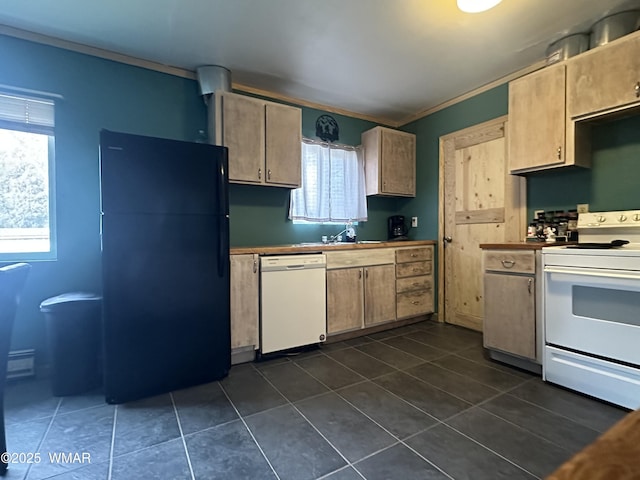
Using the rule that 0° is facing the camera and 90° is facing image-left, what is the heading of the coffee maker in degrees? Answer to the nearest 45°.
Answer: approximately 315°

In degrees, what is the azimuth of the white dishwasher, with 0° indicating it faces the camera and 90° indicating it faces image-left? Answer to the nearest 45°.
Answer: approximately 315°

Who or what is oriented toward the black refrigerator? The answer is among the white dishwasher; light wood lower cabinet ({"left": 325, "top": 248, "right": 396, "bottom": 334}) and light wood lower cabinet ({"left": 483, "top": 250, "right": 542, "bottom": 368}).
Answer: light wood lower cabinet ({"left": 483, "top": 250, "right": 542, "bottom": 368})

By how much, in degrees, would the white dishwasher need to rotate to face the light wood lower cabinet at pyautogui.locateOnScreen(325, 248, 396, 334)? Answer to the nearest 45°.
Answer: approximately 90° to its left

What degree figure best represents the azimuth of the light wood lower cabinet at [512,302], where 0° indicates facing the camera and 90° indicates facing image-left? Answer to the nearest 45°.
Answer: approximately 45°

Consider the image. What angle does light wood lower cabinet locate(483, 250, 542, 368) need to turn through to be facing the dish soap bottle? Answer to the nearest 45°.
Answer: approximately 45° to its right

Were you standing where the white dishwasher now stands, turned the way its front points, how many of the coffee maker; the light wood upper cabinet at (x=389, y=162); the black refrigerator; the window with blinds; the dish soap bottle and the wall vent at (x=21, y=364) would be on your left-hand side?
3

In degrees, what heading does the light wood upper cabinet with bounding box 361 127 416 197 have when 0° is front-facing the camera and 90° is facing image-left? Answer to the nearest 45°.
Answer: approximately 315°

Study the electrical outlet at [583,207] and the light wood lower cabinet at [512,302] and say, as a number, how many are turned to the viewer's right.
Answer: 0

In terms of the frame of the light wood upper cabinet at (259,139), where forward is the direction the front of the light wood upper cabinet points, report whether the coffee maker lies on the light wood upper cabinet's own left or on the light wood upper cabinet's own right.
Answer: on the light wood upper cabinet's own left

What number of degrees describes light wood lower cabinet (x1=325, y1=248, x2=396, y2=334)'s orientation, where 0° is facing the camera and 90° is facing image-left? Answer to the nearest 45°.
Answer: approximately 315°

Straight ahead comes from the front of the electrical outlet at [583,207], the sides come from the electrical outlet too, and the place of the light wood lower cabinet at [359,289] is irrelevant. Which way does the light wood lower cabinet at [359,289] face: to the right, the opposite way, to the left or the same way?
to the left
